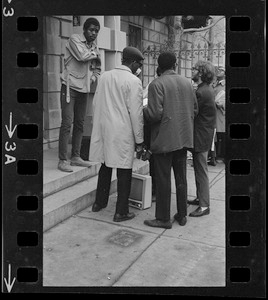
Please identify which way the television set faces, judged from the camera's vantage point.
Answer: facing the viewer and to the left of the viewer

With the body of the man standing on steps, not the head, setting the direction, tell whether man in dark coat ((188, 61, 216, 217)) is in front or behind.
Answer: in front

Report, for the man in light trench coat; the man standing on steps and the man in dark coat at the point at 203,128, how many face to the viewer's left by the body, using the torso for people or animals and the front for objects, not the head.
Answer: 1

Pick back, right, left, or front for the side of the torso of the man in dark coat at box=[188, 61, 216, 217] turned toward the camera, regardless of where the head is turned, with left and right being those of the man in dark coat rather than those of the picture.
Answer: left

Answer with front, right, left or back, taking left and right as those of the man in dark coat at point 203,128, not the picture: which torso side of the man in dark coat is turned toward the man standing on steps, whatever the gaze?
front

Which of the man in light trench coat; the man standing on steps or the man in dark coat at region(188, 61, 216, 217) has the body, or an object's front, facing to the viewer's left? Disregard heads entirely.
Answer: the man in dark coat

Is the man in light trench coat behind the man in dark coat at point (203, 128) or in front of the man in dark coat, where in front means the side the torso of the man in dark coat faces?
in front

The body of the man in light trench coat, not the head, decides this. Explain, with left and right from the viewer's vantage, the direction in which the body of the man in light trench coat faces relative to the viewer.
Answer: facing away from the viewer and to the right of the viewer

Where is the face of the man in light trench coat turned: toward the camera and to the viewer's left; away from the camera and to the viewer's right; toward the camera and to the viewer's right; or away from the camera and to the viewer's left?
away from the camera and to the viewer's right

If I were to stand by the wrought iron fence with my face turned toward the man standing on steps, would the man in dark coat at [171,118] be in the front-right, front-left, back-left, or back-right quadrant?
front-left
